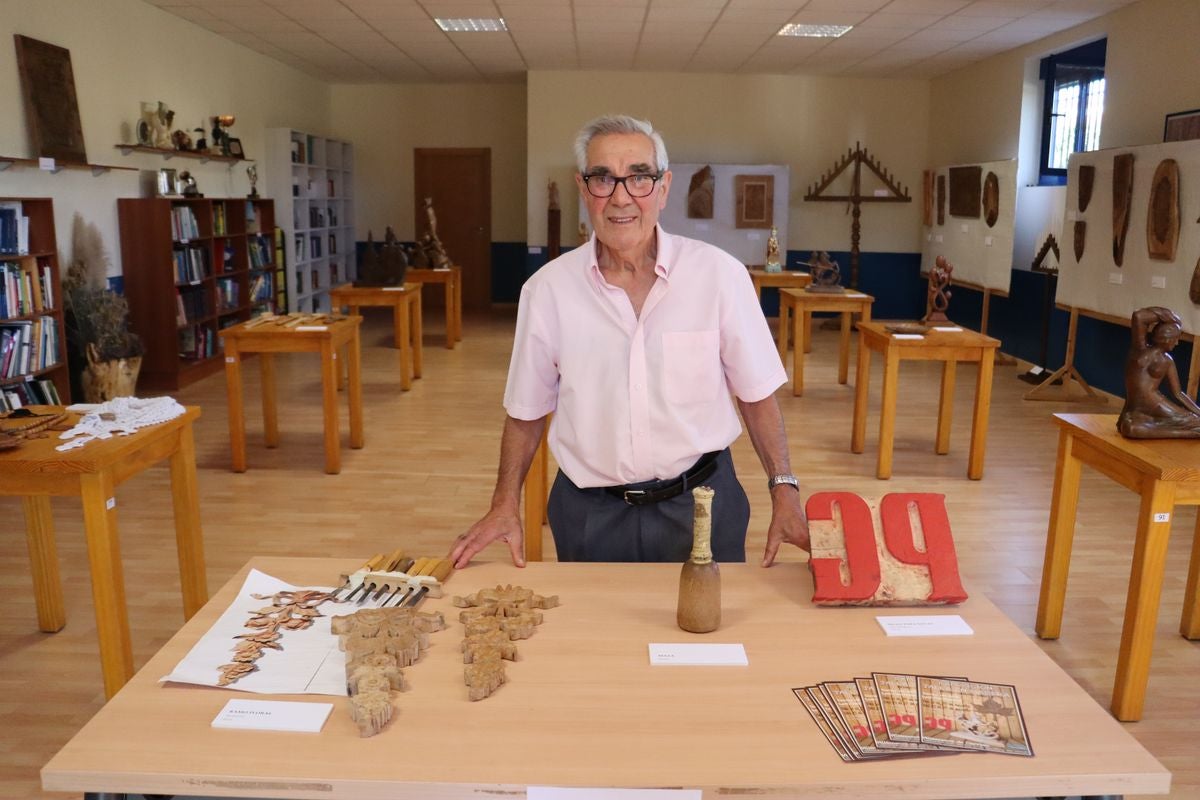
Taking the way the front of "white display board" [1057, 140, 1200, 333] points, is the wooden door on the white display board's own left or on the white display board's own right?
on the white display board's own right

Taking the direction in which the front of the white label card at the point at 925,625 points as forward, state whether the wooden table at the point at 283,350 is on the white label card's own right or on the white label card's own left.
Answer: on the white label card's own right

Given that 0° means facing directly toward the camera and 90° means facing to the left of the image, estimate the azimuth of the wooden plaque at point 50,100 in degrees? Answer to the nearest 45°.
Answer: approximately 315°

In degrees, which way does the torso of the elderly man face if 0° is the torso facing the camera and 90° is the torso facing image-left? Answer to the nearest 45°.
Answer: approximately 0°

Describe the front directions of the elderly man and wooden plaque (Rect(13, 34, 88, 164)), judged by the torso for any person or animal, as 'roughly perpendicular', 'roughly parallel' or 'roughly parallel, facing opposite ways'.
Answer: roughly perpendicular

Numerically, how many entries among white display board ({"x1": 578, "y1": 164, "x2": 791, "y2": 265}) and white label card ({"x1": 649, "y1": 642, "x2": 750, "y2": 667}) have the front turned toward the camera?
2

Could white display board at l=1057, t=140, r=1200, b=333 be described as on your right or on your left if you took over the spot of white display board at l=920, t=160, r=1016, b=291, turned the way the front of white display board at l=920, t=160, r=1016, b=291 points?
on your left

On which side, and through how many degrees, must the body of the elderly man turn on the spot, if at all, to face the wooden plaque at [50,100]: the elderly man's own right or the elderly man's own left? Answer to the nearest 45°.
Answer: approximately 135° to the elderly man's own right

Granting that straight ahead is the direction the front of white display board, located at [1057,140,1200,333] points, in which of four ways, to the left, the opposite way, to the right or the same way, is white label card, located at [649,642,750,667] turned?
to the left

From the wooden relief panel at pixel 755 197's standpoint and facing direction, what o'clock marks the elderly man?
The elderly man is roughly at 12 o'clock from the wooden relief panel.
